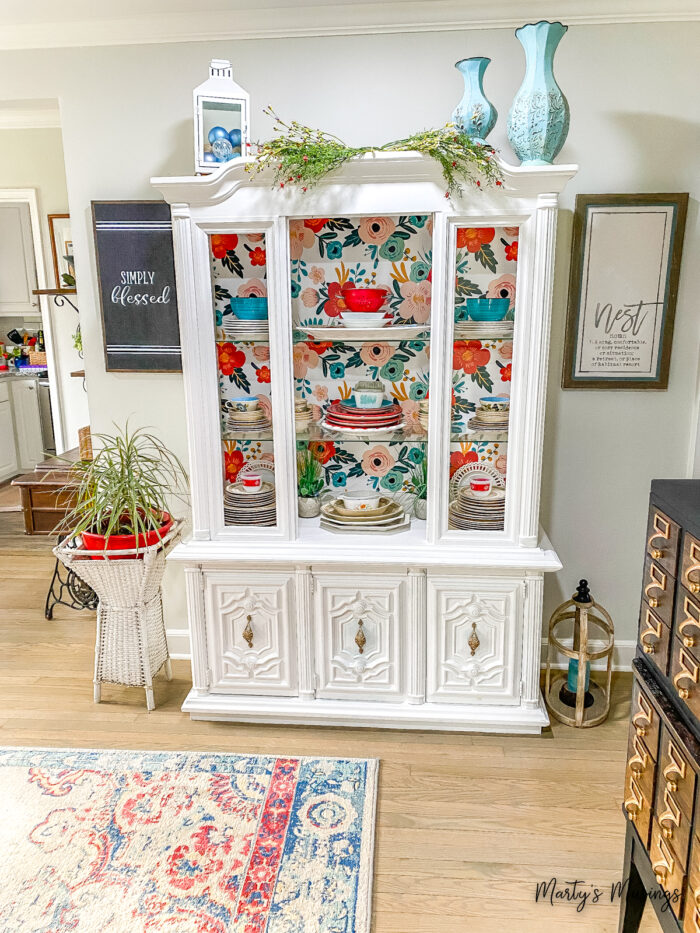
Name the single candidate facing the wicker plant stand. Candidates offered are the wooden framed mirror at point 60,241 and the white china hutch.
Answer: the wooden framed mirror

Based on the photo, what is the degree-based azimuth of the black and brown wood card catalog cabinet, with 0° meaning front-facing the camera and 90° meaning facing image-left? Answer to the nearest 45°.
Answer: approximately 45°

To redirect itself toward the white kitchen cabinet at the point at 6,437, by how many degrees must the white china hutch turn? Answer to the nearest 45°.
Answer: approximately 135° to its right

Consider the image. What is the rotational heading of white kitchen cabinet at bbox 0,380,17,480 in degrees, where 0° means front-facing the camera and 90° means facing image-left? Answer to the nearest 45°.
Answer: approximately 315°

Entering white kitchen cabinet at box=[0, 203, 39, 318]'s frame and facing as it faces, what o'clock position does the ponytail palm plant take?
The ponytail palm plant is roughly at 12 o'clock from the white kitchen cabinet.

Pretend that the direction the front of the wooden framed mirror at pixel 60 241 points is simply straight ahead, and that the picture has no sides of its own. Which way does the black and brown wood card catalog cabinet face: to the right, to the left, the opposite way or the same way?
to the right
